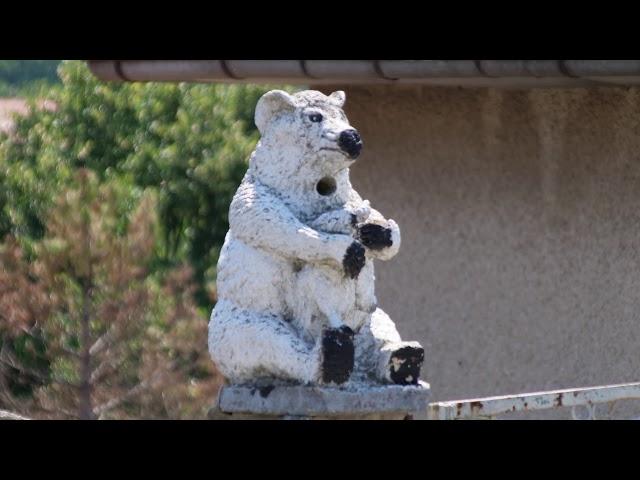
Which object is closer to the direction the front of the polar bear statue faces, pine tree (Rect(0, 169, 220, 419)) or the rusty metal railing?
the rusty metal railing

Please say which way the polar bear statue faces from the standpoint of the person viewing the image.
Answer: facing the viewer and to the right of the viewer

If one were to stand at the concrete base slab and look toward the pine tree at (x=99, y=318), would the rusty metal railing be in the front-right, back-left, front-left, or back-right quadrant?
back-right

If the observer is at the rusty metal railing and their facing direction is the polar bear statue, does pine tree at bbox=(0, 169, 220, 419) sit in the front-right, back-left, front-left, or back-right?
front-right

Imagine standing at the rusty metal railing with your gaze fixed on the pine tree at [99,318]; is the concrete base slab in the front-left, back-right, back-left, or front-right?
front-left

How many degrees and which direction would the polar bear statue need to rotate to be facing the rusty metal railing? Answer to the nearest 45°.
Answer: approximately 45° to its left
